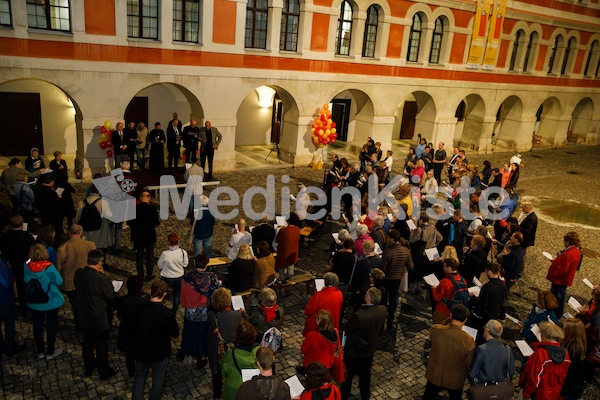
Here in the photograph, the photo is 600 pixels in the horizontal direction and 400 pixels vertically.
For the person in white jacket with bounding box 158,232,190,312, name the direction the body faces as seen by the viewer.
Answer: away from the camera

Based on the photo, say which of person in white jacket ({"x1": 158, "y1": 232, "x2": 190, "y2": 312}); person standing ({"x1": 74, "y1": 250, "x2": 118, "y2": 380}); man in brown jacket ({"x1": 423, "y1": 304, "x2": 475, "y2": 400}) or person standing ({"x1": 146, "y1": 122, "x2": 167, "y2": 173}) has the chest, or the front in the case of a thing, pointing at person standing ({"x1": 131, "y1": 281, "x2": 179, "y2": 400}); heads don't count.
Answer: person standing ({"x1": 146, "y1": 122, "x2": 167, "y2": 173})

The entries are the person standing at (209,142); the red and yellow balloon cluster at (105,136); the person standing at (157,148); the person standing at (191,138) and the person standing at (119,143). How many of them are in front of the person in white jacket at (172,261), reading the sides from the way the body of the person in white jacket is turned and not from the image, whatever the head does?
5

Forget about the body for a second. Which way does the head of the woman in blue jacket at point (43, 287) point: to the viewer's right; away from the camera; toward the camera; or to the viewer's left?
away from the camera

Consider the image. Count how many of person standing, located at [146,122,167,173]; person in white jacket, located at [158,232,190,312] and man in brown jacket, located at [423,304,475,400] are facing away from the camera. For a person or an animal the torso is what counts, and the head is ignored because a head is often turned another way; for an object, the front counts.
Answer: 2

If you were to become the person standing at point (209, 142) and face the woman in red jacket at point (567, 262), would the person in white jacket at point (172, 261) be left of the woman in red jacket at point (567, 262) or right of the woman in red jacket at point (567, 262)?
right

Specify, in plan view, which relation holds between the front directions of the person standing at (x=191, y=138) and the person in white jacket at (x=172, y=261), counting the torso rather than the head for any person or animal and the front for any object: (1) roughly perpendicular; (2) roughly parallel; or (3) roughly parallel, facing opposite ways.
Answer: roughly parallel, facing opposite ways

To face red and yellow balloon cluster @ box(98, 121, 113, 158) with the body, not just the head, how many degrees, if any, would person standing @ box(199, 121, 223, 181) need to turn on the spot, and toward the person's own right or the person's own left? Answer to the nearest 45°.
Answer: approximately 90° to the person's own right

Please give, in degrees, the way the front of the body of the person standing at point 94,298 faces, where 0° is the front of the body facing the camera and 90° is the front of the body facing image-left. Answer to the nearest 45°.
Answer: approximately 225°

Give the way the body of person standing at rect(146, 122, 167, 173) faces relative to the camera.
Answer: toward the camera

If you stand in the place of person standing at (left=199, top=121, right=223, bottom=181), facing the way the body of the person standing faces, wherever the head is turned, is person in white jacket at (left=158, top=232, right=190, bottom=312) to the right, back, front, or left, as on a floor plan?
front

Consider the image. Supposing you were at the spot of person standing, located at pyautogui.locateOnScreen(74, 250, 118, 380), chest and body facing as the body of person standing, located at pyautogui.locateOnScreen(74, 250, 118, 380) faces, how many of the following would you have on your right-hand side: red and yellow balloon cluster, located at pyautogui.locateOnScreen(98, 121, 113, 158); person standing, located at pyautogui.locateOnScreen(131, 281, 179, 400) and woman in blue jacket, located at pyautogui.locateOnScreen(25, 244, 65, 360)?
1

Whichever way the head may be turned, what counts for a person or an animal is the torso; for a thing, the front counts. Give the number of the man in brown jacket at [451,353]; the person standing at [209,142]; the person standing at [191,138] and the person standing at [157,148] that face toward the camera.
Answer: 3

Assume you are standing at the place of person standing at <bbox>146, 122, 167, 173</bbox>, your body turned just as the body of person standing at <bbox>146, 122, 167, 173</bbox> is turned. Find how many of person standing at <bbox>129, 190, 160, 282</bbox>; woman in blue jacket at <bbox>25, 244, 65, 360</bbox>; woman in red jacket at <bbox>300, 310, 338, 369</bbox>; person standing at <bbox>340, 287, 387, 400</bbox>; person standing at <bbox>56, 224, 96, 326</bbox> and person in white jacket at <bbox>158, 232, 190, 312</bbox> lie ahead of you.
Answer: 6

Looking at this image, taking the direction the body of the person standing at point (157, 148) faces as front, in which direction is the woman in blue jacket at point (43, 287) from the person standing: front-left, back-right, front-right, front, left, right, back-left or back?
front

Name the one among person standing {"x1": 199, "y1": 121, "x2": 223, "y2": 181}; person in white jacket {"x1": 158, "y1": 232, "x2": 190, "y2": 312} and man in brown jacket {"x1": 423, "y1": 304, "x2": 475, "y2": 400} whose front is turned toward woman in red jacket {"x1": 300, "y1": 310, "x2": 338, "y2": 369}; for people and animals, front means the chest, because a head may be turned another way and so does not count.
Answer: the person standing

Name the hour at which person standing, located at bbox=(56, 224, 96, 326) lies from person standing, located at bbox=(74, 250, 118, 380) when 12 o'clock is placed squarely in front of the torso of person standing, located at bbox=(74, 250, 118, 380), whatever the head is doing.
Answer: person standing, located at bbox=(56, 224, 96, 326) is roughly at 10 o'clock from person standing, located at bbox=(74, 250, 118, 380).

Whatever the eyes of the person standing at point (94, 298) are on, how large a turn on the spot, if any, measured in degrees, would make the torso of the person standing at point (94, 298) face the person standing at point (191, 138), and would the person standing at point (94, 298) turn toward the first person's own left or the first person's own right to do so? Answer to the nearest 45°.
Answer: approximately 45° to the first person's own left

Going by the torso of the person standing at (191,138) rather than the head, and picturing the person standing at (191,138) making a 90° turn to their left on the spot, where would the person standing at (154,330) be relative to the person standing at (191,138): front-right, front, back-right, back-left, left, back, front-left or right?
right

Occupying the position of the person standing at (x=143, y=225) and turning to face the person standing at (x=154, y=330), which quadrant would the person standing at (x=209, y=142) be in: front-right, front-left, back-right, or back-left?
back-left

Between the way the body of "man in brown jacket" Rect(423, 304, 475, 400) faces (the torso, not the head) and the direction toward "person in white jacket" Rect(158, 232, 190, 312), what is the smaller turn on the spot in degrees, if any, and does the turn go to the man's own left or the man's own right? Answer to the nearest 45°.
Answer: approximately 90° to the man's own left

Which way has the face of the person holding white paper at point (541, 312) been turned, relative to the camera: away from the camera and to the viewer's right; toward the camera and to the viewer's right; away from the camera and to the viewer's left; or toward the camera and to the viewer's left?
away from the camera and to the viewer's left
